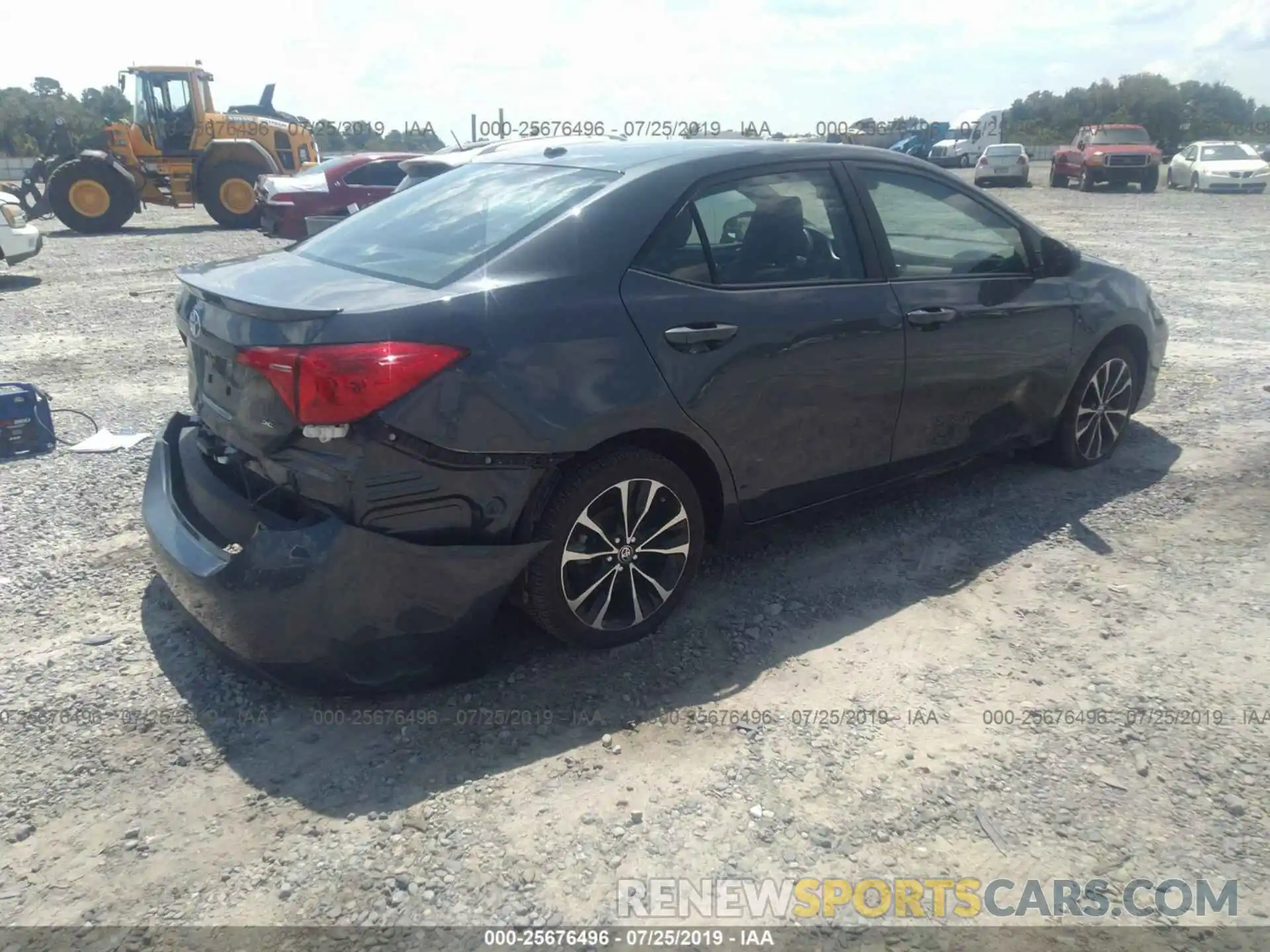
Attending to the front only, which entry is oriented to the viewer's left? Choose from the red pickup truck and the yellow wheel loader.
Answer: the yellow wheel loader

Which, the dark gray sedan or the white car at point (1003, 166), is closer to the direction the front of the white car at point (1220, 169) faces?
the dark gray sedan

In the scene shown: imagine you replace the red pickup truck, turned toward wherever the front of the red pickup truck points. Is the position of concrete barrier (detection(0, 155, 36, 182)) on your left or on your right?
on your right

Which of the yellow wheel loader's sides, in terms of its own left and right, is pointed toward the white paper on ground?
left

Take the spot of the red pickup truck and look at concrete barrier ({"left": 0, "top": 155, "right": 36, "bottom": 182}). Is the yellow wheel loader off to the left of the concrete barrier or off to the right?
left

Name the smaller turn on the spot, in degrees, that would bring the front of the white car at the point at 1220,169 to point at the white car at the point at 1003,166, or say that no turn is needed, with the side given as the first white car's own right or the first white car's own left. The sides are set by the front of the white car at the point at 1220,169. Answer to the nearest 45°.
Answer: approximately 135° to the first white car's own right

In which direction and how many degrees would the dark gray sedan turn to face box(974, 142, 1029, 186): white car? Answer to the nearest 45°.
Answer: approximately 45° to its left

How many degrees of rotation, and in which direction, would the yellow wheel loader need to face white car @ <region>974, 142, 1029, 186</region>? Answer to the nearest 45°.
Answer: approximately 180°

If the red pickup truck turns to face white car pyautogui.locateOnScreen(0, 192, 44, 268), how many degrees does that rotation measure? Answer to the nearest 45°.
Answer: approximately 90° to its right

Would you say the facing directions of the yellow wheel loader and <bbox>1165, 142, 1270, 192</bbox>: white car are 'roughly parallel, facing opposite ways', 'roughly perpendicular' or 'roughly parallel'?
roughly perpendicular

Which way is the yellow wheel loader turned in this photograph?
to the viewer's left

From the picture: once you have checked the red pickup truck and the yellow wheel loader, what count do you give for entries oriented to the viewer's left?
1

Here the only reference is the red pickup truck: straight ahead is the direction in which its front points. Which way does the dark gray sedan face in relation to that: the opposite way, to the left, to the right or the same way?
to the left
